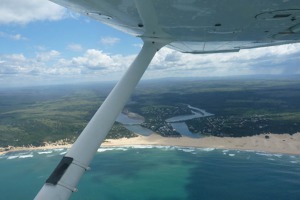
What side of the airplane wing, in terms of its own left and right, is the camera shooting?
left
